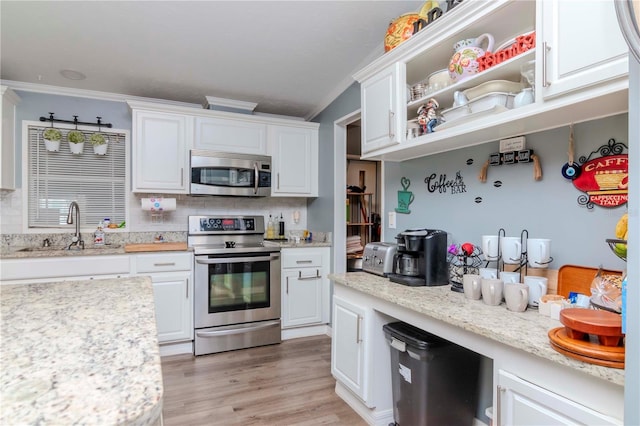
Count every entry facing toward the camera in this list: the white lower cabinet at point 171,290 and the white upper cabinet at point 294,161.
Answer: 2

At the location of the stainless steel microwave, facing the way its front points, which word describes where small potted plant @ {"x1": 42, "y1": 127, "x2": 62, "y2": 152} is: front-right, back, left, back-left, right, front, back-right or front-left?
right

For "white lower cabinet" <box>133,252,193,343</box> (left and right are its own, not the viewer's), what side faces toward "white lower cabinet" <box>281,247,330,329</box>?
left

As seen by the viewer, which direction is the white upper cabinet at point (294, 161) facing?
toward the camera

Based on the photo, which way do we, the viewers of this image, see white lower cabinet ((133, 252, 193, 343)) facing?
facing the viewer

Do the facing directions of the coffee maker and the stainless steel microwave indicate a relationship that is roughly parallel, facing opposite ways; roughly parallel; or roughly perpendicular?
roughly perpendicular

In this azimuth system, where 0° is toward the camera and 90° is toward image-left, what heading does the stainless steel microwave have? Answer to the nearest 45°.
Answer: approximately 0°

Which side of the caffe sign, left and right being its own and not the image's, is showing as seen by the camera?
front

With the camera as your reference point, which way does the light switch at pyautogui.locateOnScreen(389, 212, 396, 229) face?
facing the viewer and to the left of the viewer

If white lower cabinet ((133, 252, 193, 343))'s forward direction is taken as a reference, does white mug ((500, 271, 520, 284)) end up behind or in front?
in front
